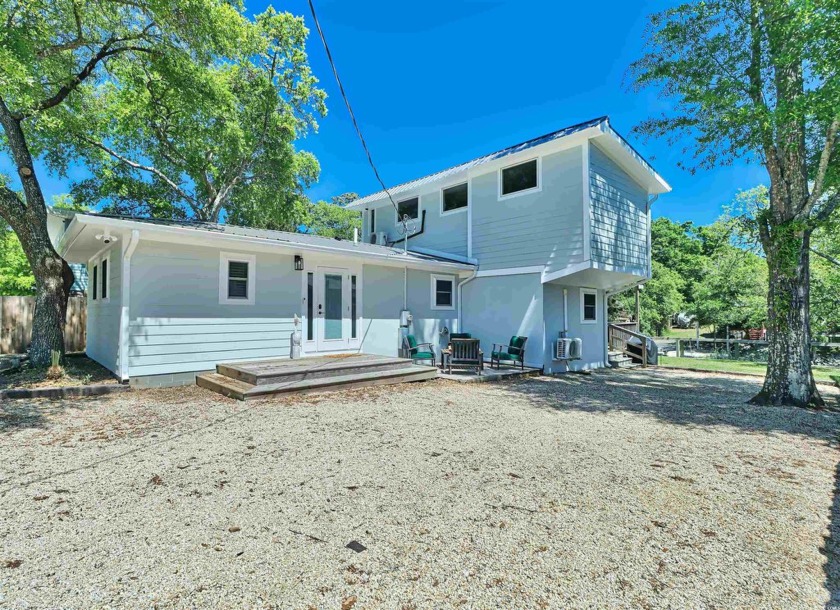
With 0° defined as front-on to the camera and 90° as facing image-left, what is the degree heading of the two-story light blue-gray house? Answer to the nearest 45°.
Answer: approximately 315°

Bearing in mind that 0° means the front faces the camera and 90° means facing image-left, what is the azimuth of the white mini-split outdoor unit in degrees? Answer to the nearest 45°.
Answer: approximately 315°
